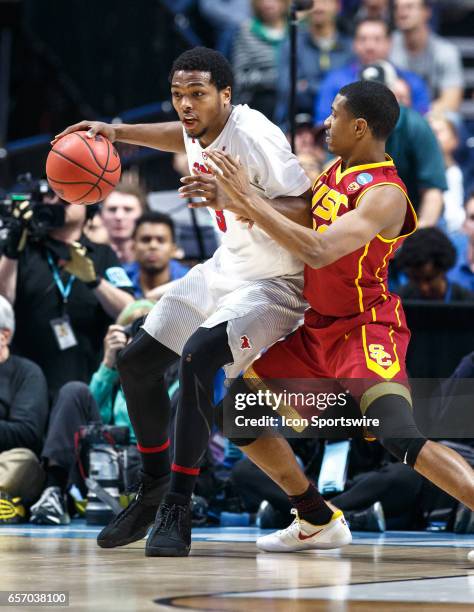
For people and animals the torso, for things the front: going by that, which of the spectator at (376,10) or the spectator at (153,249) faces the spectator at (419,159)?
the spectator at (376,10)

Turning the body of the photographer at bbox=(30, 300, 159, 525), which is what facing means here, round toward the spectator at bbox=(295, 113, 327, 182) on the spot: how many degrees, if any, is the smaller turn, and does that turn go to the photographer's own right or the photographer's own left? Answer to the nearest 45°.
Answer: approximately 180°

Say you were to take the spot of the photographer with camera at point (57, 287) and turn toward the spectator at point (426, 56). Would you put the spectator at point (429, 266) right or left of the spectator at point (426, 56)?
right

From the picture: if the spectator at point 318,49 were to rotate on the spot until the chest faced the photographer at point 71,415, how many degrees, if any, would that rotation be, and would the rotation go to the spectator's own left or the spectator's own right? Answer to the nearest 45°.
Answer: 0° — they already face them

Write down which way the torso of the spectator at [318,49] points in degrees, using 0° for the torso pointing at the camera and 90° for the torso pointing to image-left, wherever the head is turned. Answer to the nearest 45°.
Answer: approximately 0°

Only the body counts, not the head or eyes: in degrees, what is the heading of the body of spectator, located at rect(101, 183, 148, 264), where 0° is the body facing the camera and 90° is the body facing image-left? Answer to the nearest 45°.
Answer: approximately 0°

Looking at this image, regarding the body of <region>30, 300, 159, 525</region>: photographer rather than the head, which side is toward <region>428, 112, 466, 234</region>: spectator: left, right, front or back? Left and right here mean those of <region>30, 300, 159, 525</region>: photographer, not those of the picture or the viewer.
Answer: back

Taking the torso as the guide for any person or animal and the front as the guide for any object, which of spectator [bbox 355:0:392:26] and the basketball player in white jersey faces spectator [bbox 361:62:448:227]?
spectator [bbox 355:0:392:26]

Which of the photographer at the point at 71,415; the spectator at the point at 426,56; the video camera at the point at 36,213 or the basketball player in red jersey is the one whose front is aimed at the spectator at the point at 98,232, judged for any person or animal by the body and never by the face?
the spectator at the point at 426,56

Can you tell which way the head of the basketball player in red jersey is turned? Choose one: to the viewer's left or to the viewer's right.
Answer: to the viewer's left
